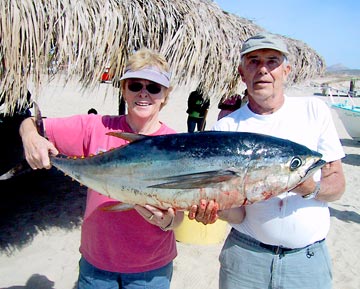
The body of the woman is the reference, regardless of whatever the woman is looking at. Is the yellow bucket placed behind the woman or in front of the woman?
behind

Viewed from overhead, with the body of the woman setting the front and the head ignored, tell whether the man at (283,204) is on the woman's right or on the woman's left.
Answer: on the woman's left

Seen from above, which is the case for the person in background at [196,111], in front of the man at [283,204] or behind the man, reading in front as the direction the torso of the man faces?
behind

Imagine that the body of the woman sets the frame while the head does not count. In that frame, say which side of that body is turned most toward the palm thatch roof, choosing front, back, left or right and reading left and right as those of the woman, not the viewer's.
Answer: back

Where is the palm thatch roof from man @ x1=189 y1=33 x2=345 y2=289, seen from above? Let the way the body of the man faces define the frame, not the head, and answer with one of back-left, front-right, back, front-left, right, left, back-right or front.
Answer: back-right

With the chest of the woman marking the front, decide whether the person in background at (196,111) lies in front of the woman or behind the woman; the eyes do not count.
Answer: behind

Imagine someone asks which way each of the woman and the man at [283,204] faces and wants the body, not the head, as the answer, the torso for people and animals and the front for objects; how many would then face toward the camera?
2

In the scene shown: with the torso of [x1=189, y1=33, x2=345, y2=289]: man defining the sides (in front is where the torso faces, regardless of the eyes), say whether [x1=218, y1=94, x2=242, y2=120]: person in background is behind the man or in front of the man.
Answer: behind
